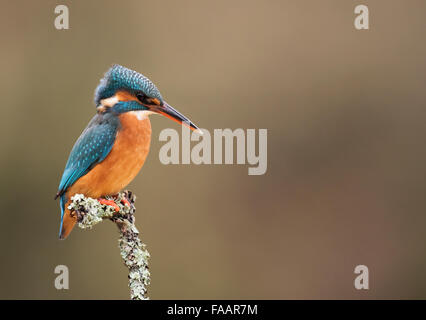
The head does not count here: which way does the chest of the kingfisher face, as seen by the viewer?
to the viewer's right
